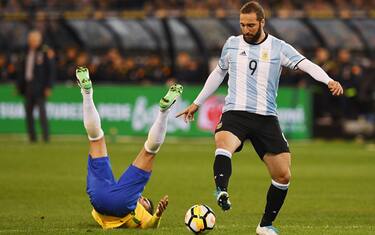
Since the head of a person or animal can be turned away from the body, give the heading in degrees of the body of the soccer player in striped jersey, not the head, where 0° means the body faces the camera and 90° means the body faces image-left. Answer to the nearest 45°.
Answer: approximately 0°

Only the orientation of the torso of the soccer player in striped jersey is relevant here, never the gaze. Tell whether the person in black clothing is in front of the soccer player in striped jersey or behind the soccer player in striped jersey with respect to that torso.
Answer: behind

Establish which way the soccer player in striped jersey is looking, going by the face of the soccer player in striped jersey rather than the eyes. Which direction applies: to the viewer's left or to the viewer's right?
to the viewer's left
